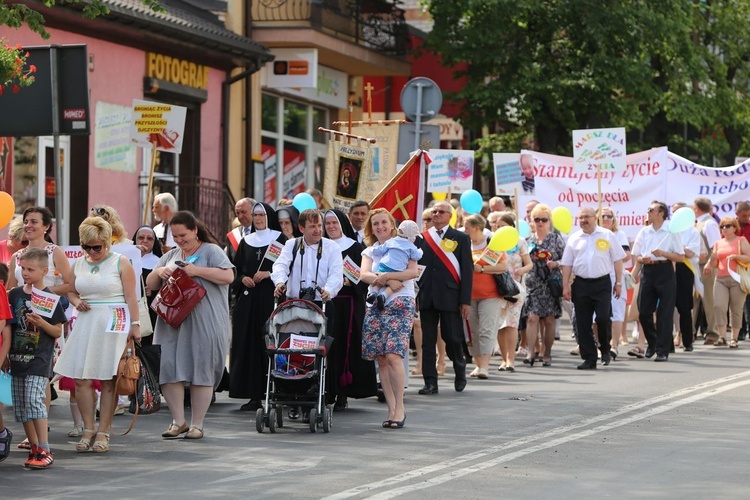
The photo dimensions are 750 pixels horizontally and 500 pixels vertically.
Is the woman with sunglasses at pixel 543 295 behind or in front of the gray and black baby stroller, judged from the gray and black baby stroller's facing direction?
behind

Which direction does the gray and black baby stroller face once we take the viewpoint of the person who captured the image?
facing the viewer

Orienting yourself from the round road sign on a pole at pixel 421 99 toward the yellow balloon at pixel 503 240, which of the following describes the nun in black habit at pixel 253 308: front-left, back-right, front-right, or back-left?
front-right

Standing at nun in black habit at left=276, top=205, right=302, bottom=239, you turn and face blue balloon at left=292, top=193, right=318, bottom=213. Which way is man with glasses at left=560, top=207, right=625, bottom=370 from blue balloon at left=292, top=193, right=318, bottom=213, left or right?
right

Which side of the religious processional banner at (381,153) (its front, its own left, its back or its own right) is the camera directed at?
front

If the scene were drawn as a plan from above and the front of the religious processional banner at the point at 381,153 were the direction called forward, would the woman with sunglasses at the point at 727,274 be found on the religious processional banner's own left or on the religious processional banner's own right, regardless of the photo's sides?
on the religious processional banner's own left

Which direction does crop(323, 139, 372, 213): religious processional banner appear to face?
toward the camera

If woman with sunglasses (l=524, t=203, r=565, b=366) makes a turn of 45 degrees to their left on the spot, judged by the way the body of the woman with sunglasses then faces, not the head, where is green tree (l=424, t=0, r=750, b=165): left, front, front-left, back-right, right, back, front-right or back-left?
back-left

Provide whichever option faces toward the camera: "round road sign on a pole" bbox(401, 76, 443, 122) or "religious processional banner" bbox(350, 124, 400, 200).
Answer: the religious processional banner

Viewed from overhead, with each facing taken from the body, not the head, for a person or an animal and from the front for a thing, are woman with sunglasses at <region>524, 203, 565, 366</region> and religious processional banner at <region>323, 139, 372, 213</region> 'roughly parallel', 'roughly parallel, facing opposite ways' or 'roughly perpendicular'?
roughly parallel
